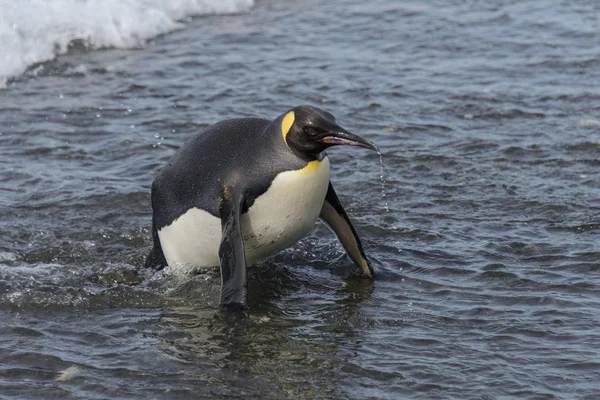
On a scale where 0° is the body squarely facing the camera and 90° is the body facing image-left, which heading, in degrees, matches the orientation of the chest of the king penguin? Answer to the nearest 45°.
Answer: approximately 315°
